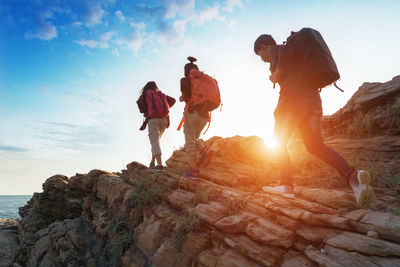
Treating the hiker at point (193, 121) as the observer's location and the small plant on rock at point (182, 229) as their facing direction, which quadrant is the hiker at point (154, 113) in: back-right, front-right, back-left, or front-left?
back-right

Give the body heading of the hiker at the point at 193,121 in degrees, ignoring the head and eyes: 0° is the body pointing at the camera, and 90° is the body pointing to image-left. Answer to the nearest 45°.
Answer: approximately 90°

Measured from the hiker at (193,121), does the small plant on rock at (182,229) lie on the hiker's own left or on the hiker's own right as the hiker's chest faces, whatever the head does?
on the hiker's own left

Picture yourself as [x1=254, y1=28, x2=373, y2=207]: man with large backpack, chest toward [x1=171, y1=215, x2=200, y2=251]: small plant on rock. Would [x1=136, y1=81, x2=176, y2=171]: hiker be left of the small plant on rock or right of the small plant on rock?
right
